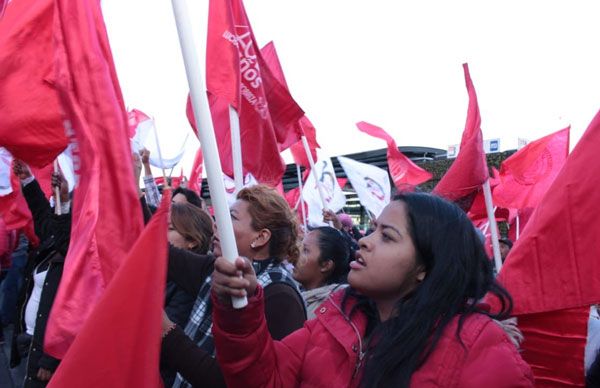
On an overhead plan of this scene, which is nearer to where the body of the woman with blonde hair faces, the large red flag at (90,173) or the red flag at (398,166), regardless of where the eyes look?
the large red flag

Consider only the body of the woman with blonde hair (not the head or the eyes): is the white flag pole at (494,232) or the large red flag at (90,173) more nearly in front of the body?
the large red flag

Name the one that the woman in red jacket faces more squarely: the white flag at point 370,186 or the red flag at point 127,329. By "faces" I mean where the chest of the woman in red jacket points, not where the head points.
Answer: the red flag

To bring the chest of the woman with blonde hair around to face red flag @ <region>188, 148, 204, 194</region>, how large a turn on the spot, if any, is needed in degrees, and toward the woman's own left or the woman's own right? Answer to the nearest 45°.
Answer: approximately 90° to the woman's own right

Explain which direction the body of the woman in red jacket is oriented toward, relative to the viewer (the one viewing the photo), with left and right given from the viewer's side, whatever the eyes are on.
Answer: facing the viewer and to the left of the viewer

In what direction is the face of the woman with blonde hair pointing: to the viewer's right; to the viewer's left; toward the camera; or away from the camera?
to the viewer's left

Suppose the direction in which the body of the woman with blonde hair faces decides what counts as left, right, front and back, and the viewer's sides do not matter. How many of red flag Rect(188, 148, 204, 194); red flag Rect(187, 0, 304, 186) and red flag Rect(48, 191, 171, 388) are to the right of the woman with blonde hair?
2
